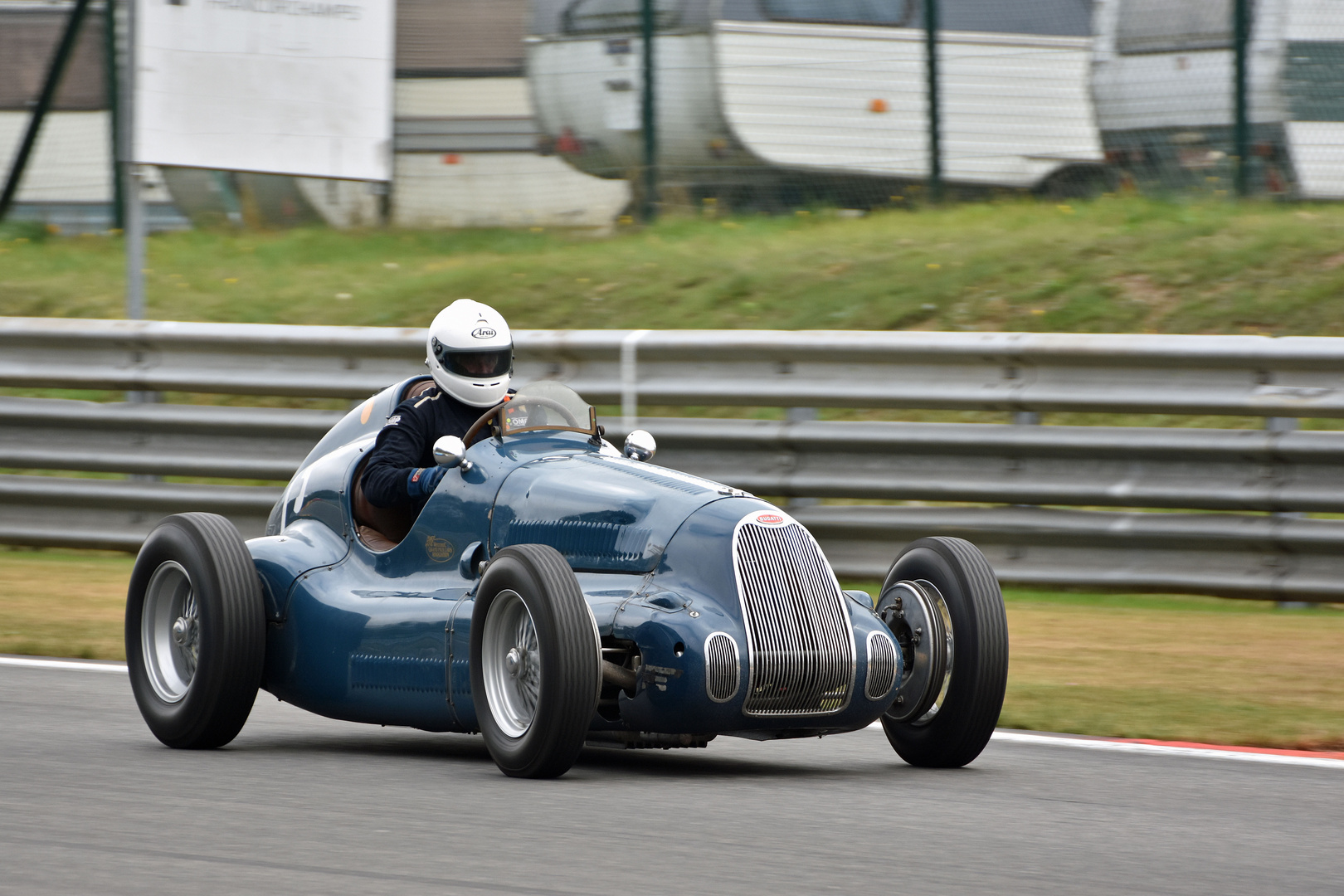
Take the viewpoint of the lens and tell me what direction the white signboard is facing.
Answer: facing the viewer

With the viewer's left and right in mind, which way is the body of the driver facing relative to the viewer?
facing the viewer and to the right of the viewer

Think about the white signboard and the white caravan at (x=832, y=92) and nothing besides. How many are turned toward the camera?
1

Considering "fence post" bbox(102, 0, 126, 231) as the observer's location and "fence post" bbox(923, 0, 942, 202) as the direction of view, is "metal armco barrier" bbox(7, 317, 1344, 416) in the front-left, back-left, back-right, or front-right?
front-right

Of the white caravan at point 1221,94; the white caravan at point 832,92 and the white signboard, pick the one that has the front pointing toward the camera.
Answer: the white signboard

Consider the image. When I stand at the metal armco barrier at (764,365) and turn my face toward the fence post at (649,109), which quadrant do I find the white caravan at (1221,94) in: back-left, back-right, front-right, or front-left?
front-right

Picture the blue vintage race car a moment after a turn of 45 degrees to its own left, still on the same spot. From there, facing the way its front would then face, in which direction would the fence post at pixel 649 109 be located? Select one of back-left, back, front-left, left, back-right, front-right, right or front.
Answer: left

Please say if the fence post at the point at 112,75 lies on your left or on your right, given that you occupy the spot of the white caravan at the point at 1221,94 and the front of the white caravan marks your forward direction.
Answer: on your left
